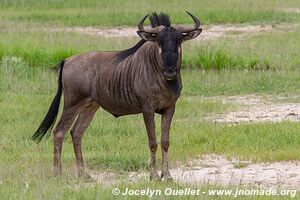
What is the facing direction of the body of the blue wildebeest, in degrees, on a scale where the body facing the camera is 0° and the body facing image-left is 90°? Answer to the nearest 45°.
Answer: approximately 315°
